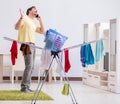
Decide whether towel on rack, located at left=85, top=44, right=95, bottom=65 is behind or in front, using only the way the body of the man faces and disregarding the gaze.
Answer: in front

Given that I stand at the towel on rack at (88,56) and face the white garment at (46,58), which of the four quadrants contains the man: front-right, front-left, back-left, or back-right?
front-right

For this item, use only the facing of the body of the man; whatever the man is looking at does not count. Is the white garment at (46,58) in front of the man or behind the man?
in front

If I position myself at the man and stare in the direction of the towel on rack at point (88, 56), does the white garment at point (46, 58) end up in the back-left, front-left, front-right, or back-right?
front-right

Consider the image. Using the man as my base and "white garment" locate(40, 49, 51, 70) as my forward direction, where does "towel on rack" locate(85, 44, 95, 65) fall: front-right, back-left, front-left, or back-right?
front-left

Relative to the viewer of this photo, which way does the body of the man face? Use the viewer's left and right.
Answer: facing the viewer and to the right of the viewer
